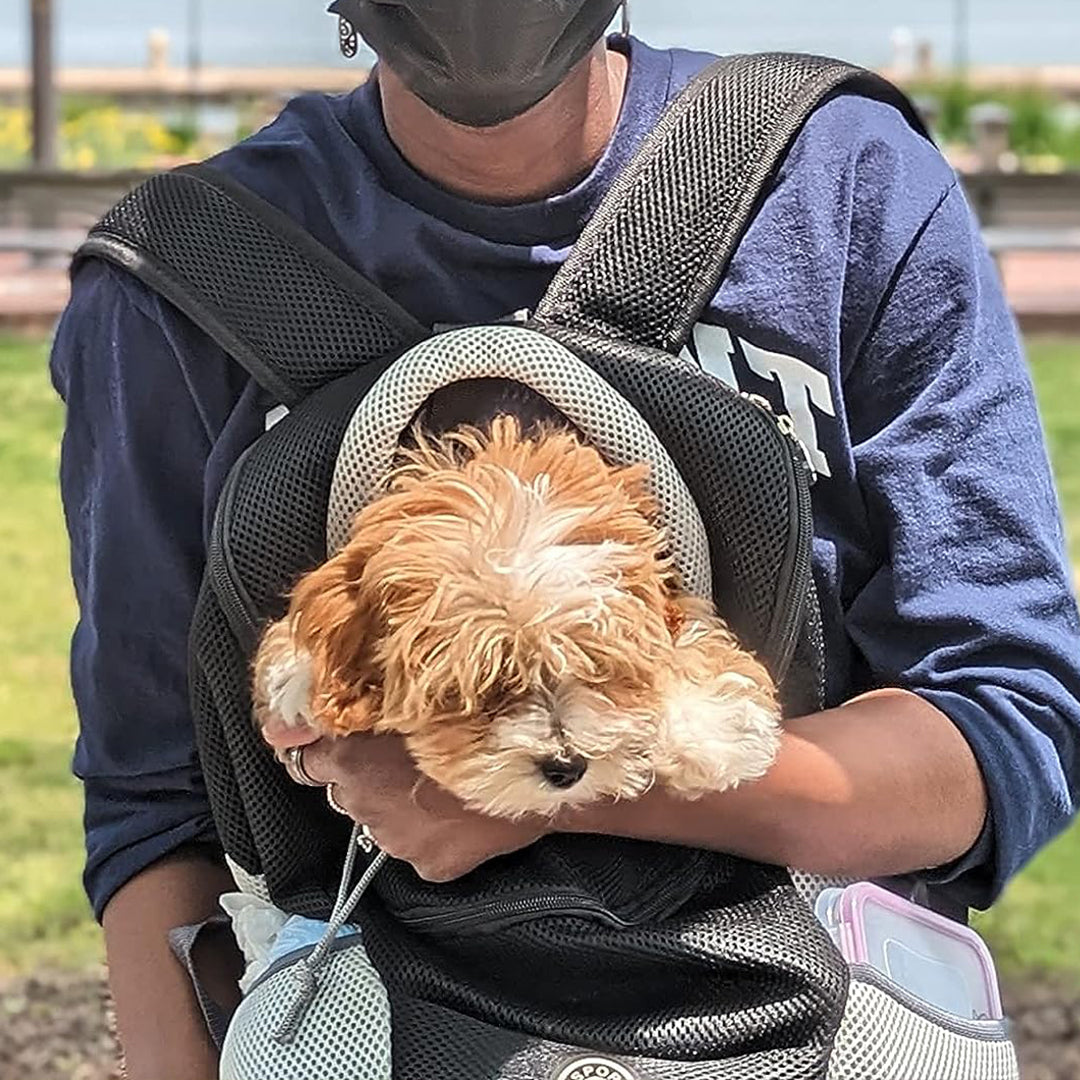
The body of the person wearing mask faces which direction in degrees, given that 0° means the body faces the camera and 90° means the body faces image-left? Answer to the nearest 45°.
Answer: approximately 0°
